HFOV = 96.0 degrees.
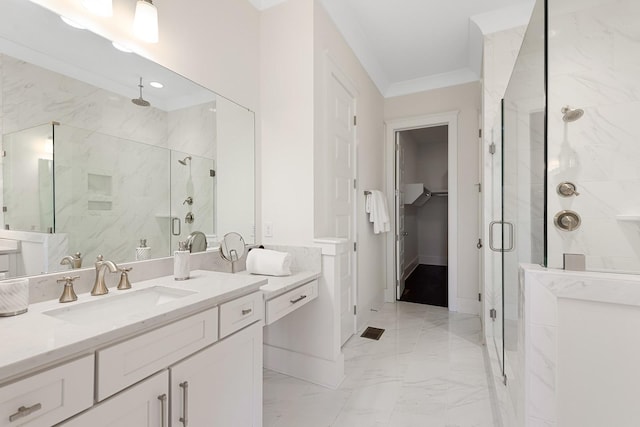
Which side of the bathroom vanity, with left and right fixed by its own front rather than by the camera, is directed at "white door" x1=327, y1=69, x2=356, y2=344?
left

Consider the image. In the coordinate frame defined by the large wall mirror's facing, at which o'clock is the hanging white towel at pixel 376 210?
The hanging white towel is roughly at 10 o'clock from the large wall mirror.

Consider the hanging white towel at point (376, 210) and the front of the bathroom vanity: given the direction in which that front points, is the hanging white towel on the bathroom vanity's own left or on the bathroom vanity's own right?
on the bathroom vanity's own left

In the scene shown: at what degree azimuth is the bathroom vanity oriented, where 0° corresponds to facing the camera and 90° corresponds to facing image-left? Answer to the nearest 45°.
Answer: approximately 315°

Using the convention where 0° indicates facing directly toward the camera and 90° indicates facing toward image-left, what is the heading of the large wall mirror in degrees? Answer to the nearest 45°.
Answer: approximately 315°

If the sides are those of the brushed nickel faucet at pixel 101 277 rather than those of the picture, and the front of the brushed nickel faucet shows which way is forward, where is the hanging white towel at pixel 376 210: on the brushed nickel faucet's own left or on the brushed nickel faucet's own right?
on the brushed nickel faucet's own left

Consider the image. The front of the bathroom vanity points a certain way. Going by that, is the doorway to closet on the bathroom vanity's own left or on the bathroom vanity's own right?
on the bathroom vanity's own left
